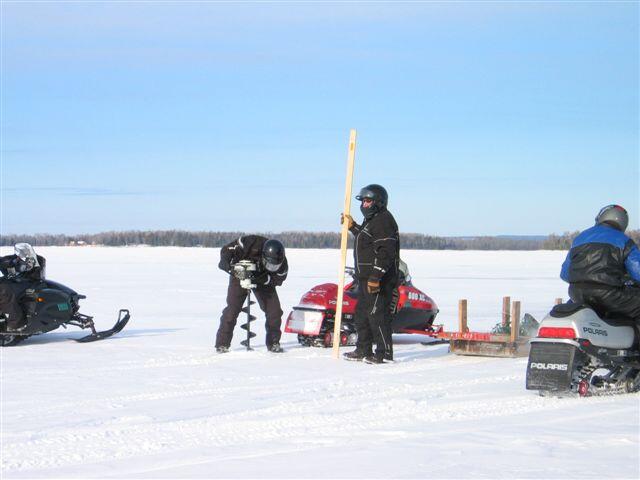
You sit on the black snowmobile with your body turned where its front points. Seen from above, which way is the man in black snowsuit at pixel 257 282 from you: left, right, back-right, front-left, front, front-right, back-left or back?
front-right

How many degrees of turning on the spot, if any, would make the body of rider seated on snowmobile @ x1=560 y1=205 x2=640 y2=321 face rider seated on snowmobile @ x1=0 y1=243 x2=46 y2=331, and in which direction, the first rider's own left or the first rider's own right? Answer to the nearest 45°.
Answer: approximately 135° to the first rider's own left

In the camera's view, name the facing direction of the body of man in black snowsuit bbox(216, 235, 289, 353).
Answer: toward the camera

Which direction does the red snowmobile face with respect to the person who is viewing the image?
facing away from the viewer and to the right of the viewer

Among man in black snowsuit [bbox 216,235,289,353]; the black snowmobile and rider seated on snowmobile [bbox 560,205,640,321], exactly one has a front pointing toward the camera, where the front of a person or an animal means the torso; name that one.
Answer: the man in black snowsuit

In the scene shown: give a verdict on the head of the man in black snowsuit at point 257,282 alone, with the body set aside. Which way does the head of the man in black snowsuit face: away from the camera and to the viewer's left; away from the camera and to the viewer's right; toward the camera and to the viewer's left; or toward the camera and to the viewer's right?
toward the camera and to the viewer's left

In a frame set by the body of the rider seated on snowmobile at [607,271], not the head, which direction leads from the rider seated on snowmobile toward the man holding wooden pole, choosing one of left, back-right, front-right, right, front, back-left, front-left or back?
left

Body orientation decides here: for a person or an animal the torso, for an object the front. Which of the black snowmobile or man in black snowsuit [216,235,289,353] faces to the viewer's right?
the black snowmobile

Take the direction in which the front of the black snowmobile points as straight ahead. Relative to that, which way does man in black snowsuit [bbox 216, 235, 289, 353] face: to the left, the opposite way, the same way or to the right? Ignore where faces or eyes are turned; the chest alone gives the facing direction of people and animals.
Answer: to the right

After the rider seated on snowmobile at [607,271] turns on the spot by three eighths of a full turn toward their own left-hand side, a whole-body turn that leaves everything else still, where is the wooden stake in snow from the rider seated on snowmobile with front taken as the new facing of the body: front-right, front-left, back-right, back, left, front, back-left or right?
front-right

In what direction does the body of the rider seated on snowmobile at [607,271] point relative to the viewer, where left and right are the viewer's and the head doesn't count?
facing away from the viewer and to the right of the viewer

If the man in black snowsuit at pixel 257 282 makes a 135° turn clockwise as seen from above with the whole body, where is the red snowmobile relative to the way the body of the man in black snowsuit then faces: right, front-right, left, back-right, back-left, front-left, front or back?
right

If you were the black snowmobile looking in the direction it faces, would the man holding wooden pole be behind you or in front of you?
in front

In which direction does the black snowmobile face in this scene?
to the viewer's right

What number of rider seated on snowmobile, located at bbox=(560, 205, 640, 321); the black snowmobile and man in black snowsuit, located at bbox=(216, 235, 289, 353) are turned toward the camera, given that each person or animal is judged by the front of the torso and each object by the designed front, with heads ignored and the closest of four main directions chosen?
1

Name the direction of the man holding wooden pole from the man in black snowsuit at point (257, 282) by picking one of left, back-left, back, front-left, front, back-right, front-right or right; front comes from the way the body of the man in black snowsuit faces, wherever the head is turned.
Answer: front-left
